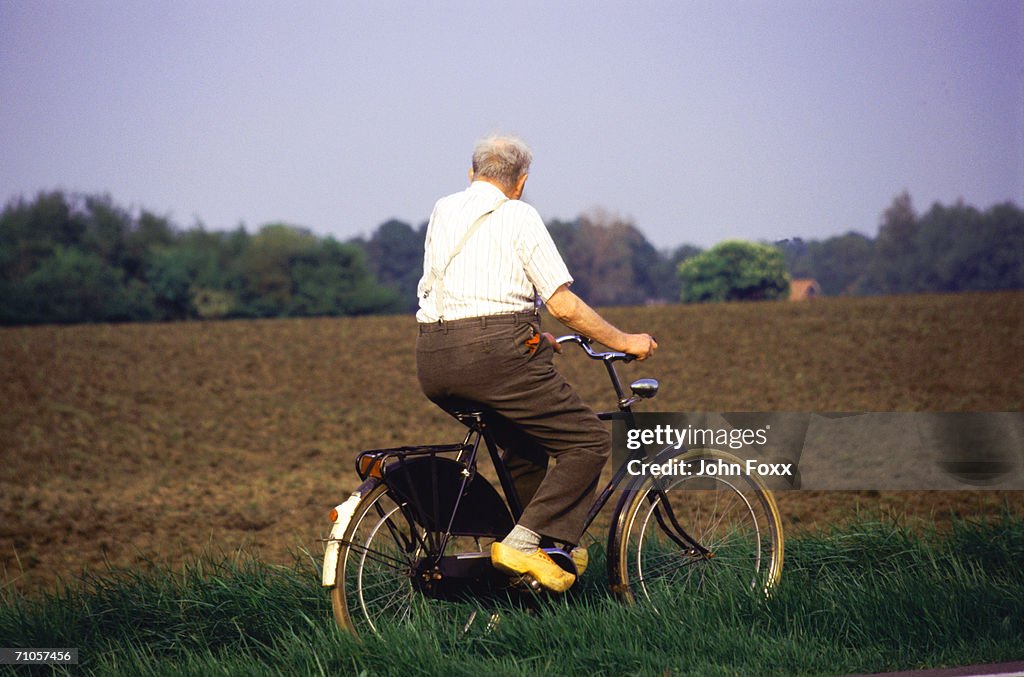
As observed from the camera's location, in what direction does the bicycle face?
facing to the right of the viewer

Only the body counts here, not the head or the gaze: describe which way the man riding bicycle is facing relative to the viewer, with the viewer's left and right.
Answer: facing away from the viewer and to the right of the viewer

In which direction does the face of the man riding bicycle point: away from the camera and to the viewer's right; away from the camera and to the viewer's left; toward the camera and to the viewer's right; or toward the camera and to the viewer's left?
away from the camera and to the viewer's right
